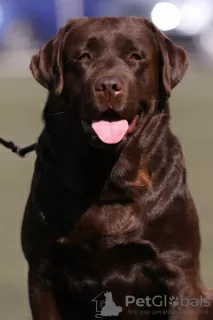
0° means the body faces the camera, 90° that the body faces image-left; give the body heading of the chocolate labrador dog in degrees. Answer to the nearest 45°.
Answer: approximately 0°
